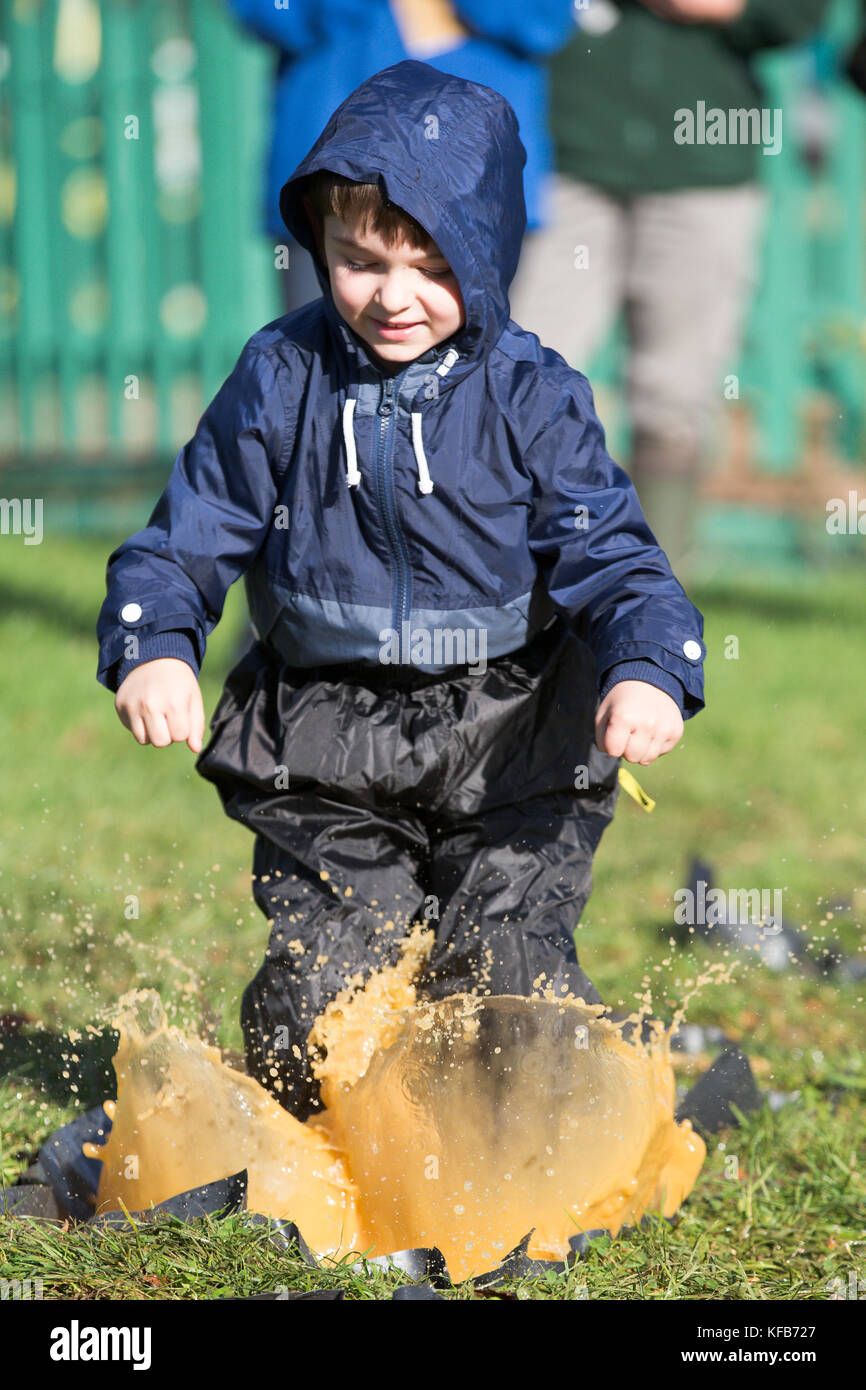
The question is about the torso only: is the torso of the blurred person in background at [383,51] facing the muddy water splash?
yes

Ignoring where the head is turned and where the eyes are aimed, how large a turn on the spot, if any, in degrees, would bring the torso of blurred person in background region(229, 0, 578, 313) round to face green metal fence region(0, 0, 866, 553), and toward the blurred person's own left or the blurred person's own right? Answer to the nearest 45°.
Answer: approximately 180°

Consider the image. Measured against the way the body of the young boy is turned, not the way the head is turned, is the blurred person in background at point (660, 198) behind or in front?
behind

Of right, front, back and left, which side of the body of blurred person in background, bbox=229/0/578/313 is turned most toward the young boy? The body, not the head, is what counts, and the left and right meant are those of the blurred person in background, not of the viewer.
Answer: front

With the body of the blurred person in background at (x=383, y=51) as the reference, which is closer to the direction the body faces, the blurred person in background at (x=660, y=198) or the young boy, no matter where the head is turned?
the young boy

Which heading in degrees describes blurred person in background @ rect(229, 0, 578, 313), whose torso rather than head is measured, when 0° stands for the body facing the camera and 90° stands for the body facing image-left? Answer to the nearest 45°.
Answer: approximately 0°

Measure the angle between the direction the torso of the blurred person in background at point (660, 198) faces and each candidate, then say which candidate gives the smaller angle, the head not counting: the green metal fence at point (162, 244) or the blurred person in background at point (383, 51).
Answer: the blurred person in background

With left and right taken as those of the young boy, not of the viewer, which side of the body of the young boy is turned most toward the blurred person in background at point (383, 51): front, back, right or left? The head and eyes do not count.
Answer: back

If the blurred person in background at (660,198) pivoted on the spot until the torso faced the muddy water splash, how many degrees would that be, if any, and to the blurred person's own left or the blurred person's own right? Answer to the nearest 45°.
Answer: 0° — they already face it

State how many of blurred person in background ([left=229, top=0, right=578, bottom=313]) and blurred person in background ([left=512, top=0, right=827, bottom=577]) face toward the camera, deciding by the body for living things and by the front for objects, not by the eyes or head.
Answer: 2

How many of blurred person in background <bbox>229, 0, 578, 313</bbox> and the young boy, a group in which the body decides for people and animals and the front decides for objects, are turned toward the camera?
2
